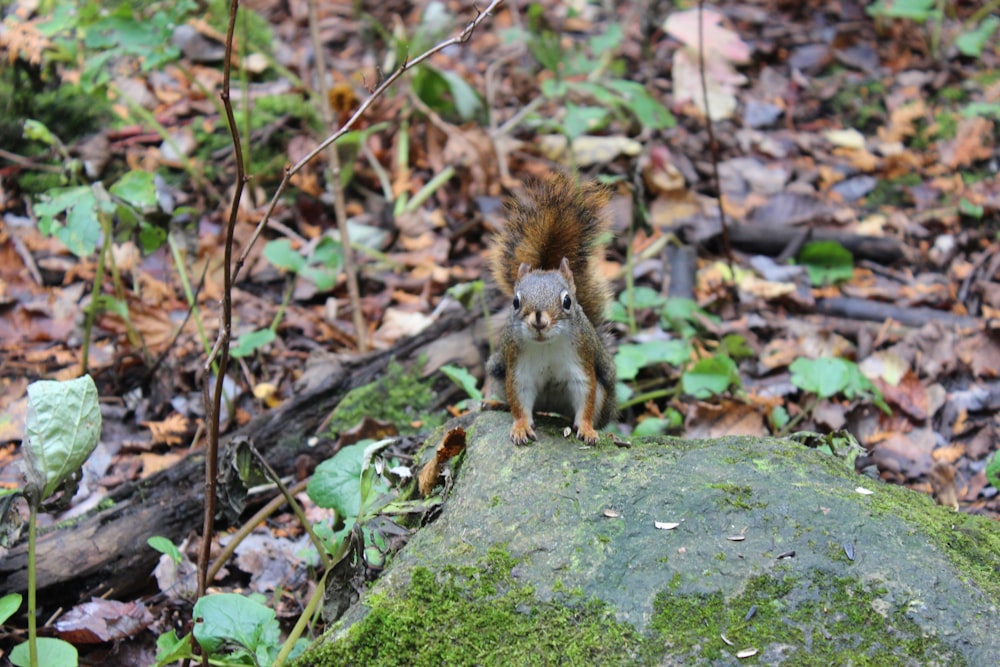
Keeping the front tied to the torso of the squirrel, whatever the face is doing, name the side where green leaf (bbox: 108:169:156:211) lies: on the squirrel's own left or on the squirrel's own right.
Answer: on the squirrel's own right

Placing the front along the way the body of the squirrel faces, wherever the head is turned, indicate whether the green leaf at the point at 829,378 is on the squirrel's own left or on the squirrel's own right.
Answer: on the squirrel's own left

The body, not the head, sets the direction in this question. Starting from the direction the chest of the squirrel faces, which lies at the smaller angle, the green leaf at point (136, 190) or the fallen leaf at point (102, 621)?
the fallen leaf

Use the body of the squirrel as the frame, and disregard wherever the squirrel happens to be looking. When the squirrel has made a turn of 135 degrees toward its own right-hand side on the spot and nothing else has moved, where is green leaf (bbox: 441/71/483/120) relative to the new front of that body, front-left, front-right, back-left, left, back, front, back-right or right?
front-right

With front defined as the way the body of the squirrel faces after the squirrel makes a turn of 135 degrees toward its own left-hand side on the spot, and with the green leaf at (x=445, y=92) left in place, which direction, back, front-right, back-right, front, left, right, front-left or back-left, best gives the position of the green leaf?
front-left

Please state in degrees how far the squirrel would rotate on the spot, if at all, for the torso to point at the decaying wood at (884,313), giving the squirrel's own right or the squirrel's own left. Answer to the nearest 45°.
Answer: approximately 135° to the squirrel's own left

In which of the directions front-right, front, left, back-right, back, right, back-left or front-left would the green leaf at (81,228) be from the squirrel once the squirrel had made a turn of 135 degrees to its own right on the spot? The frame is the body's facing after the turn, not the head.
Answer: front-left

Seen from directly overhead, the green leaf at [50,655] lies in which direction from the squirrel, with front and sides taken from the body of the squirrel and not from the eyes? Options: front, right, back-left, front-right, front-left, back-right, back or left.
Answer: front-right

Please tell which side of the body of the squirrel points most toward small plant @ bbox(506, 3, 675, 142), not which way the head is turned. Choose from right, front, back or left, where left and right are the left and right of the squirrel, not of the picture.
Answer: back

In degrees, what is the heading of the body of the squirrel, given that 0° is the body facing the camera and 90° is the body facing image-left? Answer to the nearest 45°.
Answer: approximately 0°

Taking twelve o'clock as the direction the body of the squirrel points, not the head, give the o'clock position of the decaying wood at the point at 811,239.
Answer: The decaying wood is roughly at 7 o'clock from the squirrel.

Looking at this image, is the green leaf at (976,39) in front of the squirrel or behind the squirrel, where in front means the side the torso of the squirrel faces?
behind

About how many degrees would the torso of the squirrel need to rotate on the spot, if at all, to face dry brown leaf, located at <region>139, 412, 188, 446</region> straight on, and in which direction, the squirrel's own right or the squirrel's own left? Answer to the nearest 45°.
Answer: approximately 90° to the squirrel's own right

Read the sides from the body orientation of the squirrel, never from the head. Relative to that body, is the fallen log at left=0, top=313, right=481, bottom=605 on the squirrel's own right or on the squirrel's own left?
on the squirrel's own right

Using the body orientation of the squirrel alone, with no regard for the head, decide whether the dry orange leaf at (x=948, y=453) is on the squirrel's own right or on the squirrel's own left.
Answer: on the squirrel's own left

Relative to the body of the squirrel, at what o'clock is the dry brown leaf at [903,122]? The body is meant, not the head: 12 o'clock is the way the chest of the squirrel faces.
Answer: The dry brown leaf is roughly at 7 o'clock from the squirrel.
